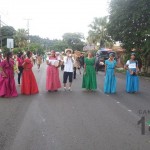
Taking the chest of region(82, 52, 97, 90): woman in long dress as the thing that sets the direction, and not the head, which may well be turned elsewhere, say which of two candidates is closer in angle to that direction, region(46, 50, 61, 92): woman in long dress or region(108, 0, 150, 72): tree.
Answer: the woman in long dress

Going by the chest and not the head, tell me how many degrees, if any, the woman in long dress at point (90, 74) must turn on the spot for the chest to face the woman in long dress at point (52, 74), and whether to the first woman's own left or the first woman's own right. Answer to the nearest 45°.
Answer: approximately 90° to the first woman's own right

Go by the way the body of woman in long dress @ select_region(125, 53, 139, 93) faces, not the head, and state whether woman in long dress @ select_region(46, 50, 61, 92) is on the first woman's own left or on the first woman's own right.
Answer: on the first woman's own right

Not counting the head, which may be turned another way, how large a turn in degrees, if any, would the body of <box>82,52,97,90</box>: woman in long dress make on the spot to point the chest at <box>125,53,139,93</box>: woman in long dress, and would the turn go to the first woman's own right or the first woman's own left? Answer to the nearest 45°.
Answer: approximately 90° to the first woman's own left

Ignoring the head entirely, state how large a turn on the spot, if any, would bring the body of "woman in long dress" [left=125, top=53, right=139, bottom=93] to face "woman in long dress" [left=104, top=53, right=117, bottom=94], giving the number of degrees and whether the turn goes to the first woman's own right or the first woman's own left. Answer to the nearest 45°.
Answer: approximately 45° to the first woman's own right

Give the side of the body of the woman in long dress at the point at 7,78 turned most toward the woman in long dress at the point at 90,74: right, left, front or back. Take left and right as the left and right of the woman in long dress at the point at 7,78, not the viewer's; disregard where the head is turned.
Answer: left

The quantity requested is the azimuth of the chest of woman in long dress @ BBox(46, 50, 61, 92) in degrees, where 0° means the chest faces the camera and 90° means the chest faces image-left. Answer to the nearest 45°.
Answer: approximately 0°

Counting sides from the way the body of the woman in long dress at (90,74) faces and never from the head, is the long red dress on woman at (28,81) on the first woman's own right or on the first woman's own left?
on the first woman's own right

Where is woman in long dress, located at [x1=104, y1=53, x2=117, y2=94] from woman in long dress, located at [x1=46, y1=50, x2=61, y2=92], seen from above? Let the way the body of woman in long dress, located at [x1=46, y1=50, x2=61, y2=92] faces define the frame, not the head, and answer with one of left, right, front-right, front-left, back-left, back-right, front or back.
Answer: left

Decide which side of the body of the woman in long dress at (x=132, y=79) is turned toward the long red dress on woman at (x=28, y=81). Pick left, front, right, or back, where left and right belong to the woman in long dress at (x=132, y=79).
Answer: right
